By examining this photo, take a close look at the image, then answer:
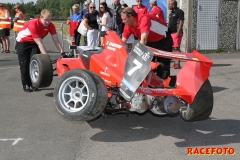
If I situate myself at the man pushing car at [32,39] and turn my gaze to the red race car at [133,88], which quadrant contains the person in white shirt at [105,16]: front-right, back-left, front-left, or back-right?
back-left

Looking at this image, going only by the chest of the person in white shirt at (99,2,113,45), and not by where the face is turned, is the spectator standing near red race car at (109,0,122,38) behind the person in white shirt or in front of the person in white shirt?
behind

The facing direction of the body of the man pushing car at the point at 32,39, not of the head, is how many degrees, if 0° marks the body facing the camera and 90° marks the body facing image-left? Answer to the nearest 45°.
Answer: approximately 315°

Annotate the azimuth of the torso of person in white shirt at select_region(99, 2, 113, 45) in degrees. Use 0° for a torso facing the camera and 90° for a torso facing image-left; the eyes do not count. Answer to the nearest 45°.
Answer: approximately 45°

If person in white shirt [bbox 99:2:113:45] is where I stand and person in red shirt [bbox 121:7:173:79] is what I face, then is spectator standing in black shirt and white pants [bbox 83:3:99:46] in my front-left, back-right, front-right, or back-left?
back-right

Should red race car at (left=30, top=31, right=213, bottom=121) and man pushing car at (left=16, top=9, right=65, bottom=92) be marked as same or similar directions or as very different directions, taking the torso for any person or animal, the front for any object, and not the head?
very different directions

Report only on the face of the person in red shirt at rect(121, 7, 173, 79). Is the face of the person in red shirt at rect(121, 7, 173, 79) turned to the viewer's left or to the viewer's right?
to the viewer's left
